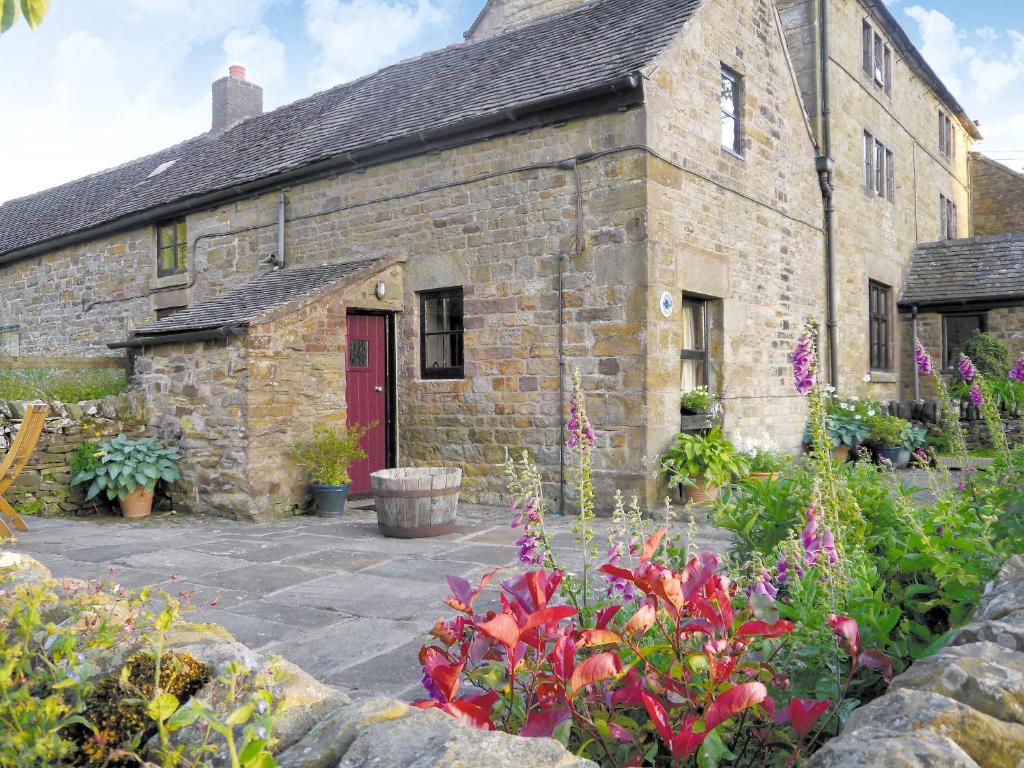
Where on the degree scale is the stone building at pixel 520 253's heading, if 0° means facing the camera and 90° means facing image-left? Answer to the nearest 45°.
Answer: approximately 45°

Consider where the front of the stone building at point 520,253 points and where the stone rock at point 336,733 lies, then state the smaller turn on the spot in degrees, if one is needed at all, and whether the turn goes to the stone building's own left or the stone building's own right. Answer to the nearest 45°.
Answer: approximately 45° to the stone building's own left

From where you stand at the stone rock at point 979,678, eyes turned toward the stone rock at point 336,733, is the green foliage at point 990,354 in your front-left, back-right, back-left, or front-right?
back-right

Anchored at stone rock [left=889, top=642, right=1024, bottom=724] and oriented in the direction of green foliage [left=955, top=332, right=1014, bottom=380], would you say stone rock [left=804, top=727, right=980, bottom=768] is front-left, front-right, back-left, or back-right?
back-left

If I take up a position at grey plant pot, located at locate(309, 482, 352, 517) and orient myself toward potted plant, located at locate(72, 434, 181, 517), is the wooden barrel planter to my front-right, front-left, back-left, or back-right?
back-left

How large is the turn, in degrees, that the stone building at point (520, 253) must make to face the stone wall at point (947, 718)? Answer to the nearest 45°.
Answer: approximately 45° to its left

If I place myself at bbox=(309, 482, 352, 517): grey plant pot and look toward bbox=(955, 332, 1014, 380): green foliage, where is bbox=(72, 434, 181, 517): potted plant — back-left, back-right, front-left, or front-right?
back-left

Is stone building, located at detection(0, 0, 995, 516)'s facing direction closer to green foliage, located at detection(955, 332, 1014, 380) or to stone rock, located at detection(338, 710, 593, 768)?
the stone rock
